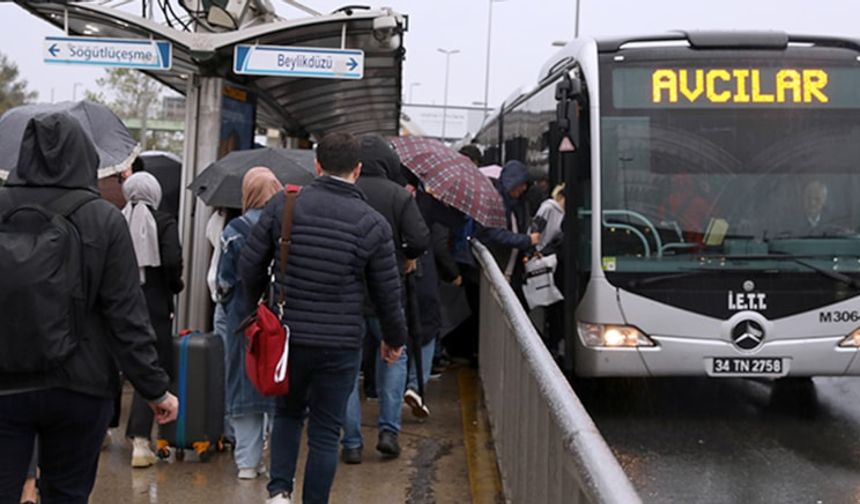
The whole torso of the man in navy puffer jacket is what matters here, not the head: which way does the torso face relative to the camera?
away from the camera

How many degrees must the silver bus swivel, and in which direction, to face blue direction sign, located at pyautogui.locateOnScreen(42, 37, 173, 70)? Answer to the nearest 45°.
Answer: approximately 90° to its right

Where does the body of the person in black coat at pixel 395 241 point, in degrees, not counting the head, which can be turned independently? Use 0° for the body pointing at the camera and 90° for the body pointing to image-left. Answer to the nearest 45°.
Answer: approximately 180°

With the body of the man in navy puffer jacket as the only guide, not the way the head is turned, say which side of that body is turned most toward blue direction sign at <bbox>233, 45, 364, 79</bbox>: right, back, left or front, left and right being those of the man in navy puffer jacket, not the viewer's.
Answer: front

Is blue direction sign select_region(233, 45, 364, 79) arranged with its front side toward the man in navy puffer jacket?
yes

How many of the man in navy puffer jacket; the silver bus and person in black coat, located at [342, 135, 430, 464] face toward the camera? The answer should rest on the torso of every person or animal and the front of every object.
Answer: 1

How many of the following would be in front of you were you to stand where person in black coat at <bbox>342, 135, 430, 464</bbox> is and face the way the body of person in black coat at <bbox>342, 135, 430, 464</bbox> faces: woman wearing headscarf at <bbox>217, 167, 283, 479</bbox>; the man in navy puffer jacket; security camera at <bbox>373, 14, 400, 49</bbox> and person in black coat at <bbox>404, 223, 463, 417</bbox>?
2

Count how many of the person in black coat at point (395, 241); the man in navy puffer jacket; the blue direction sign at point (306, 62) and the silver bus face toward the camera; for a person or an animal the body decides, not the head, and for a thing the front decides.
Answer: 2

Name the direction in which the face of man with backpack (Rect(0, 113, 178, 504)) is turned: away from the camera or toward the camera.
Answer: away from the camera

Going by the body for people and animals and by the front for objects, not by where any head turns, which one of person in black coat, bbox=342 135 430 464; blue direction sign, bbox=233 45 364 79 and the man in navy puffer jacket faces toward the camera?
the blue direction sign

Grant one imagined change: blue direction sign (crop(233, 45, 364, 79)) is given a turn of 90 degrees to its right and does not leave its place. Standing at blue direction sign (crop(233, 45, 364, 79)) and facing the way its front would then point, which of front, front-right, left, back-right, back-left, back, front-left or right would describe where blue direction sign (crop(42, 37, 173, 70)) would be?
front

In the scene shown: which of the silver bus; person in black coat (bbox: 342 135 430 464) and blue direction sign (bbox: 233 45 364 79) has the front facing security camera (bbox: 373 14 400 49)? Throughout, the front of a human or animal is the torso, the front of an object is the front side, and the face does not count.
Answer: the person in black coat

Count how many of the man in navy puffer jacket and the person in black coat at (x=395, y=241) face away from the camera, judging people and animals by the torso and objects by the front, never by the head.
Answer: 2

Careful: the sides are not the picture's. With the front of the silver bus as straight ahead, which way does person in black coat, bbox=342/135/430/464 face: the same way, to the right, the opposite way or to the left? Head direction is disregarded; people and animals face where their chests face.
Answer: the opposite way

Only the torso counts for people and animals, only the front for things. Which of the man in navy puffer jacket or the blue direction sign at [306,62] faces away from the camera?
the man in navy puffer jacket

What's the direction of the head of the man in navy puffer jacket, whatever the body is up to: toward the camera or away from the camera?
away from the camera
